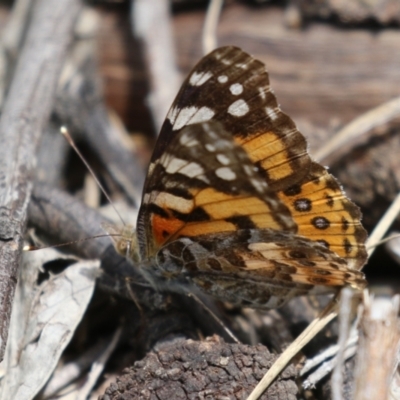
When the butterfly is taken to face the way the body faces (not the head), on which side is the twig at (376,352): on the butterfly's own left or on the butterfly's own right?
on the butterfly's own left

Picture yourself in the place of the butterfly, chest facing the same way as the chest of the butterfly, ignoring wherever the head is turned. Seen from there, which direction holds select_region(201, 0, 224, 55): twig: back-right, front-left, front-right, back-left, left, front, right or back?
right

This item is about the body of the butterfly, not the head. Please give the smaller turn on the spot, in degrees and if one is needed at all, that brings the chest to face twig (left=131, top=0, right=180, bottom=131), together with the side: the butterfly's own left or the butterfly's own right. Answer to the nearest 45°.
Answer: approximately 90° to the butterfly's own right

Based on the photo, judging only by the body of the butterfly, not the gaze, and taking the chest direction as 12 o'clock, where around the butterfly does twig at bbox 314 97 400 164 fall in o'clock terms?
The twig is roughly at 4 o'clock from the butterfly.

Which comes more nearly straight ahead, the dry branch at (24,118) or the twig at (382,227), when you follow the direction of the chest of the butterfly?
the dry branch

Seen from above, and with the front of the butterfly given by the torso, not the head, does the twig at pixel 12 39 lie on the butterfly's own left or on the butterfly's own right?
on the butterfly's own right

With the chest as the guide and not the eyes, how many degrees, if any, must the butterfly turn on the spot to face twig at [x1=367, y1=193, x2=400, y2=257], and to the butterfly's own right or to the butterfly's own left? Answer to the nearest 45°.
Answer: approximately 135° to the butterfly's own right

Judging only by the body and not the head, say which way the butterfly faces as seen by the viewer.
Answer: to the viewer's left
